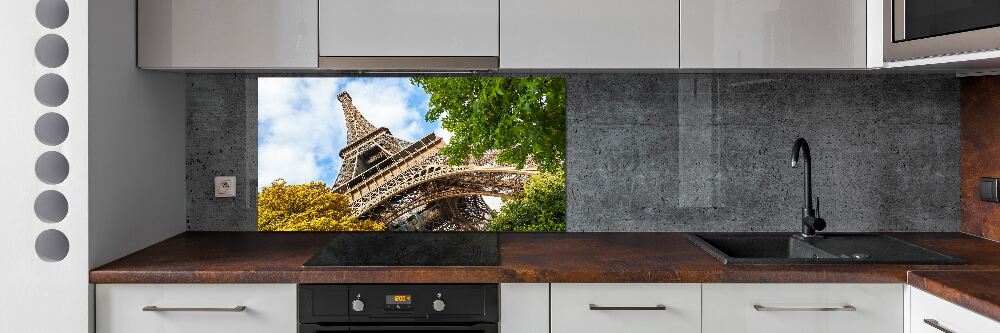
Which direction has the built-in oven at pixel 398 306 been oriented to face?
toward the camera

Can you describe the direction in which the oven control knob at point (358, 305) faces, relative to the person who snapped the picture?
facing the viewer

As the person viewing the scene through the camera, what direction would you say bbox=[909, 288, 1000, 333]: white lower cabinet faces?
facing the viewer and to the left of the viewer

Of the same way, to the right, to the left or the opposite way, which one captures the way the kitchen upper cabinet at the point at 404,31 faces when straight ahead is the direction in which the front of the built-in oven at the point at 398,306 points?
the same way

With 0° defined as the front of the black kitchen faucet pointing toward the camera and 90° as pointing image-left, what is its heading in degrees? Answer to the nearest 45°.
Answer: approximately 45°

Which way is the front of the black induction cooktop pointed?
toward the camera

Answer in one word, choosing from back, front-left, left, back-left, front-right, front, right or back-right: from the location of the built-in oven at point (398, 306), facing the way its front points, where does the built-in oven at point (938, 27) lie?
left

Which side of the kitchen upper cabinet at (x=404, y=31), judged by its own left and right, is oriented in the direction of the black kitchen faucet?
left

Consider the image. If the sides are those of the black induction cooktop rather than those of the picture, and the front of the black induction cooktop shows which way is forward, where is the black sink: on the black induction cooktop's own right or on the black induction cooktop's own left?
on the black induction cooktop's own left

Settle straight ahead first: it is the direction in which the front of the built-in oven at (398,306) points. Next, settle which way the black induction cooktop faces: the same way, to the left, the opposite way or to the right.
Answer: the same way

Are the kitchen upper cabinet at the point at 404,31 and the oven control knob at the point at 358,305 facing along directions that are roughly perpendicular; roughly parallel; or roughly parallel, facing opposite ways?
roughly parallel

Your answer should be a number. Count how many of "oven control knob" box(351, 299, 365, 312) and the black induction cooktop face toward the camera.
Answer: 2

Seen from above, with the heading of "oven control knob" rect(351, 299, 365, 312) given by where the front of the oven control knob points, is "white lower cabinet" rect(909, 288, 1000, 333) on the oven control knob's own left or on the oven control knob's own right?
on the oven control knob's own left

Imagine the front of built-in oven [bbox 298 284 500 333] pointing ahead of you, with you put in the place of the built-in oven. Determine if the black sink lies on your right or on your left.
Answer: on your left
